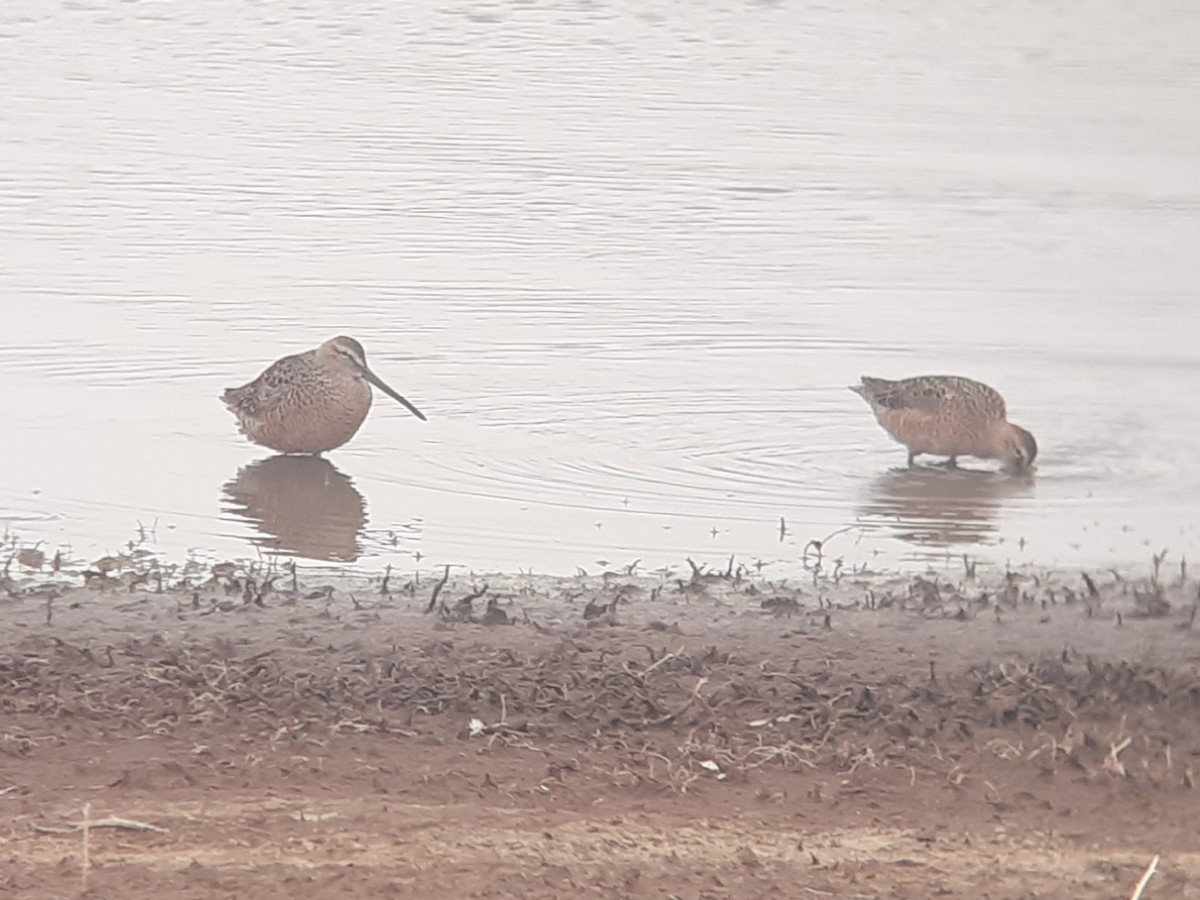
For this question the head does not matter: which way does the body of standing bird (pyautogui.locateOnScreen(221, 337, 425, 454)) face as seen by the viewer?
to the viewer's right

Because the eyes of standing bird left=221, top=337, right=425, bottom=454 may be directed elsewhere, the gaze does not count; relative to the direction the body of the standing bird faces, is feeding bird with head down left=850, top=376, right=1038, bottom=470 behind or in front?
in front

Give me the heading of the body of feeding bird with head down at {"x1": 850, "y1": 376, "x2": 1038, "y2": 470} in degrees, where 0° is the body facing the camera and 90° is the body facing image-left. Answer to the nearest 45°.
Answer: approximately 270°

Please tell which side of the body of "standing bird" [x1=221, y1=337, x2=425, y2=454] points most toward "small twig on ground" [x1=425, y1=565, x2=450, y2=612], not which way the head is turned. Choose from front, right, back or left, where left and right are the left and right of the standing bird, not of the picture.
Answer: right

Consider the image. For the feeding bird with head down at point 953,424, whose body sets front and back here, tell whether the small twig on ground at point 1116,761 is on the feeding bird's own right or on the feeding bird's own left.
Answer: on the feeding bird's own right

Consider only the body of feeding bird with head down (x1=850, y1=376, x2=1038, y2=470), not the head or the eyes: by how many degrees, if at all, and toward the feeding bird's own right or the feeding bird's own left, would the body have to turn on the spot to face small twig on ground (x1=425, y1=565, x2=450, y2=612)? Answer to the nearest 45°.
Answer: approximately 135° to the feeding bird's own right

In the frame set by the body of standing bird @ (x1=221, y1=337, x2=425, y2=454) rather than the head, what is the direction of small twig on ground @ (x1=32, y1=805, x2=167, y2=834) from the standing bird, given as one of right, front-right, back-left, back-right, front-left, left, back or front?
right

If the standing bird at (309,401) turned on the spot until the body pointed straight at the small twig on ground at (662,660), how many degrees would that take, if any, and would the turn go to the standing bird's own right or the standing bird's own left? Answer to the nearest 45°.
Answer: approximately 90° to the standing bird's own right

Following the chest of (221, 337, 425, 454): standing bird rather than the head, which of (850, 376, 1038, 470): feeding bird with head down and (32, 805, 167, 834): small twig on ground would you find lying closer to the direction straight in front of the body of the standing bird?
the feeding bird with head down

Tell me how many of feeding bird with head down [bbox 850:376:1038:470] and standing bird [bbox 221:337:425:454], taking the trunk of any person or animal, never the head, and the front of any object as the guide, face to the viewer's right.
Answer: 2
